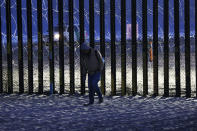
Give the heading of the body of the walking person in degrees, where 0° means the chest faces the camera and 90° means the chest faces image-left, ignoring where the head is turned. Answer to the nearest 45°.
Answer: approximately 90°
